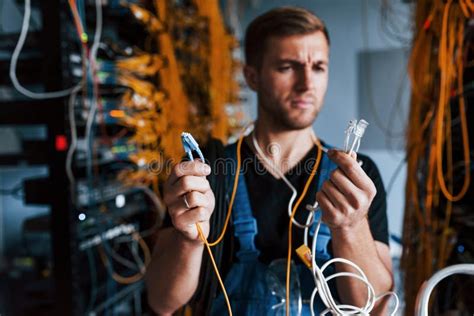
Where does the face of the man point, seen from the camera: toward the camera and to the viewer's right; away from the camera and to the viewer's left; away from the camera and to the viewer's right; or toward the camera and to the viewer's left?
toward the camera and to the viewer's right

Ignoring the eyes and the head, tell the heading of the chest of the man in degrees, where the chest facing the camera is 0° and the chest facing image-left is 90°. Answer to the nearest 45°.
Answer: approximately 0°

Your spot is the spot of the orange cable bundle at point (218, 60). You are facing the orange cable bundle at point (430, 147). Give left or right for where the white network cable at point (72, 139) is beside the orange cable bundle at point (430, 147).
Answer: right

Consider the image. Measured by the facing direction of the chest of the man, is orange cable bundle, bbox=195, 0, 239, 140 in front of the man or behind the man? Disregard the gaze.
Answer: behind

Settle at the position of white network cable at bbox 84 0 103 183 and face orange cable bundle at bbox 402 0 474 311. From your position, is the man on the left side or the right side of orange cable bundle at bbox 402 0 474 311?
right

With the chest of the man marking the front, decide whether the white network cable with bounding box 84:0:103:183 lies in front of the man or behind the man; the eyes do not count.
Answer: behind

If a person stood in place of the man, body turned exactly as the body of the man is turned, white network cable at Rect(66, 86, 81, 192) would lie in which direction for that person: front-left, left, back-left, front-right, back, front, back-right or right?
back-right
